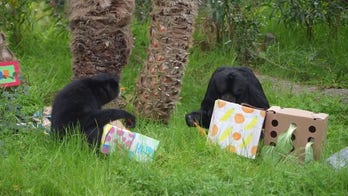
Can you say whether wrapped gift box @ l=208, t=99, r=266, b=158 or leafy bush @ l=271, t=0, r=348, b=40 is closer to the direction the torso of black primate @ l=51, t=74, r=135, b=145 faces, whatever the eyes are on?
the wrapped gift box

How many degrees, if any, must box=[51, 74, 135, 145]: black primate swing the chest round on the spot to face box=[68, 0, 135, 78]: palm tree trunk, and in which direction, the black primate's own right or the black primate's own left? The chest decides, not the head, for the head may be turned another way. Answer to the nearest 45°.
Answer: approximately 90° to the black primate's own left

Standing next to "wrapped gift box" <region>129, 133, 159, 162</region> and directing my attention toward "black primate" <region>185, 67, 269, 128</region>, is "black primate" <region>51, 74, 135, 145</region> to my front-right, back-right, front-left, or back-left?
back-left

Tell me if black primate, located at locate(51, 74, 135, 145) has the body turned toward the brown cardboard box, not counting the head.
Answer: yes

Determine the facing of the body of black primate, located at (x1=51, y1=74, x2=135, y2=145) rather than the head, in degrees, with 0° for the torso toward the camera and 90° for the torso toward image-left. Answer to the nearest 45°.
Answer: approximately 270°

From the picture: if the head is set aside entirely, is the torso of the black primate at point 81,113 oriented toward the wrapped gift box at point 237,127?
yes

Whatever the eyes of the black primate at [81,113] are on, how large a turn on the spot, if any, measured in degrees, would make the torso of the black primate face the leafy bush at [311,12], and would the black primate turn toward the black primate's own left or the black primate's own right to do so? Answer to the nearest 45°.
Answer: approximately 45° to the black primate's own left
